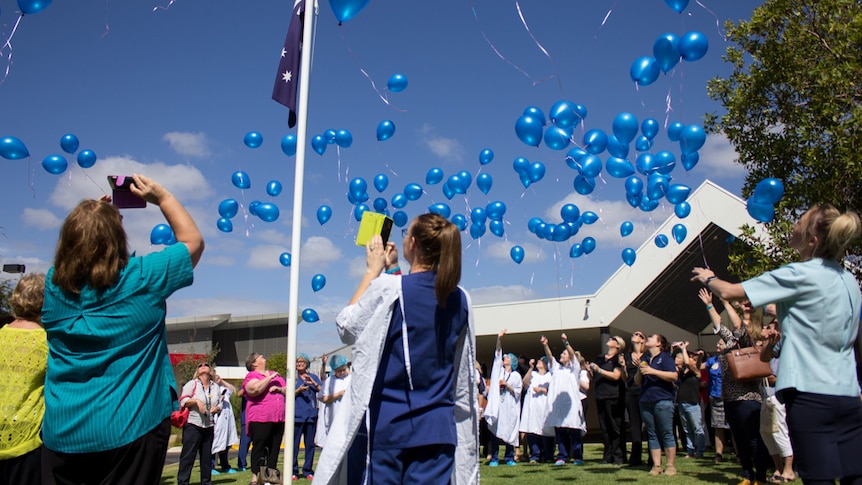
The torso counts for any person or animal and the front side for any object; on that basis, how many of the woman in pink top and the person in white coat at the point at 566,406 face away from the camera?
0

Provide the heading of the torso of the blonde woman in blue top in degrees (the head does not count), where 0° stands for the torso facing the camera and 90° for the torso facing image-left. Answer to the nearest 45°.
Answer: approximately 135°

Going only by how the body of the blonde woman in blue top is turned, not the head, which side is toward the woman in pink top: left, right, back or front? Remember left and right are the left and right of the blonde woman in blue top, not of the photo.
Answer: front

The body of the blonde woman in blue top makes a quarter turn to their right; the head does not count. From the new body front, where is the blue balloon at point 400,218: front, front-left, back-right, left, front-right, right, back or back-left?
left

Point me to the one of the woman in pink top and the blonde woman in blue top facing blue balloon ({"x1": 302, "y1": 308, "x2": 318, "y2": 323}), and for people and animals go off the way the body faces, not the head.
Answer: the blonde woman in blue top

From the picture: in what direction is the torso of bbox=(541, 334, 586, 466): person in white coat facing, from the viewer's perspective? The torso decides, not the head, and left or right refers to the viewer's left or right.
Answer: facing the viewer and to the left of the viewer

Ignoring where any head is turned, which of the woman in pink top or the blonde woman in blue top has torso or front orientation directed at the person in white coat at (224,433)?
the blonde woman in blue top

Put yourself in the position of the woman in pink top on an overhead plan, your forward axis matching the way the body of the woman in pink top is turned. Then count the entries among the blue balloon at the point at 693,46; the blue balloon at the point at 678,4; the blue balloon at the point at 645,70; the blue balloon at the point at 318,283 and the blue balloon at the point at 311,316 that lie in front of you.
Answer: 3

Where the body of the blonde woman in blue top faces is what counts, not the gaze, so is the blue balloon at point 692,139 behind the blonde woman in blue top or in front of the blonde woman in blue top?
in front

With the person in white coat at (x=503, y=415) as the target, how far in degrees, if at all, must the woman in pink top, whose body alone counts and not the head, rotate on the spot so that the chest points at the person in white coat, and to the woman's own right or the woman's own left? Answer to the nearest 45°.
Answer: approximately 90° to the woman's own left

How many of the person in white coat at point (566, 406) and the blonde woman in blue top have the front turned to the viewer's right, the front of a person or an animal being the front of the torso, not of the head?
0

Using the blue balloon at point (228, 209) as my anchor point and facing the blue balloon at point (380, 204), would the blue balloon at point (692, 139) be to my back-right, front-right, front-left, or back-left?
front-right

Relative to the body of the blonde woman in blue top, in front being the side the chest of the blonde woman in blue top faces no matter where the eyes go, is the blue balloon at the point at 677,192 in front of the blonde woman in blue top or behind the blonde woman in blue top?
in front

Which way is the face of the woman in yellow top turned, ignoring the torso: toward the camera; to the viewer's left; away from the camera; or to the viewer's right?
away from the camera

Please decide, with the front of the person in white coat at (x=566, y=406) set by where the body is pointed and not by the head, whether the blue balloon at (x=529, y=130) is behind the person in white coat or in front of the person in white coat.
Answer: in front
